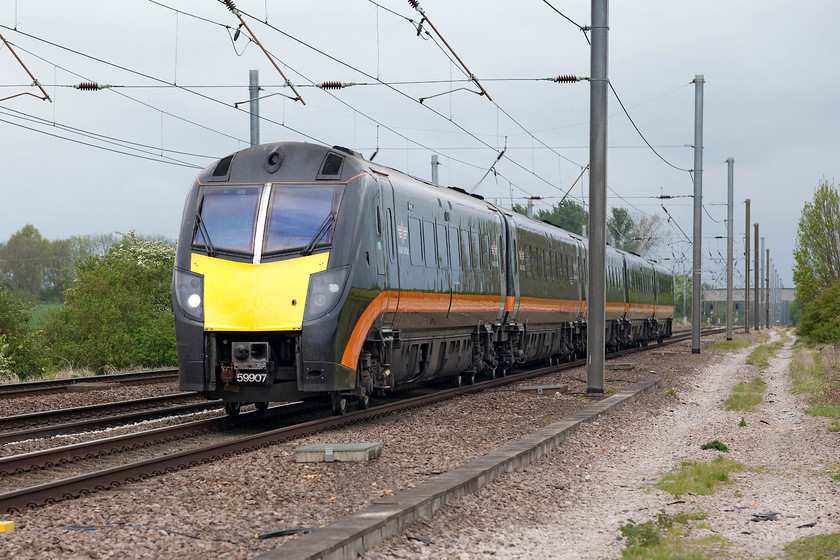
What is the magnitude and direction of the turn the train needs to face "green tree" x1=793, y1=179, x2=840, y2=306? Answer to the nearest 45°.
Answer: approximately 180°

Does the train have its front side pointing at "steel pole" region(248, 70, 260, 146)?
no

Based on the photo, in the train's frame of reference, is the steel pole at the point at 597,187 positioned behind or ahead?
behind

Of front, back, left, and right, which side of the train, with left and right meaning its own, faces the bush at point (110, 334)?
right

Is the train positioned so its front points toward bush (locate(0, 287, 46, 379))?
no

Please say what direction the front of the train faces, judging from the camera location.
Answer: facing the viewer and to the left of the viewer

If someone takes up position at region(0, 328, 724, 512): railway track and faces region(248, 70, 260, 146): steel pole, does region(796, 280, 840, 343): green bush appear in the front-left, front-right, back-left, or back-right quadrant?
front-right

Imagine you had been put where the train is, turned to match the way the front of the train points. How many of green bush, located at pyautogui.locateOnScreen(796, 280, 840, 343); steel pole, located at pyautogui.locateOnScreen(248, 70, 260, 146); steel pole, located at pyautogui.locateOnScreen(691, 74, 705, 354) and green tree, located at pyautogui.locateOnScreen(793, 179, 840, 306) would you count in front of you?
0

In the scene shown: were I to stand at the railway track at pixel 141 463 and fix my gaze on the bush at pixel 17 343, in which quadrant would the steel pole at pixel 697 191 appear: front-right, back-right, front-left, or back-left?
front-right

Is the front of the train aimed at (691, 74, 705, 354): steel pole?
no

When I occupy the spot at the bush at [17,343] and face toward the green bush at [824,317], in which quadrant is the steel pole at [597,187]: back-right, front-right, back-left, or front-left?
front-right
